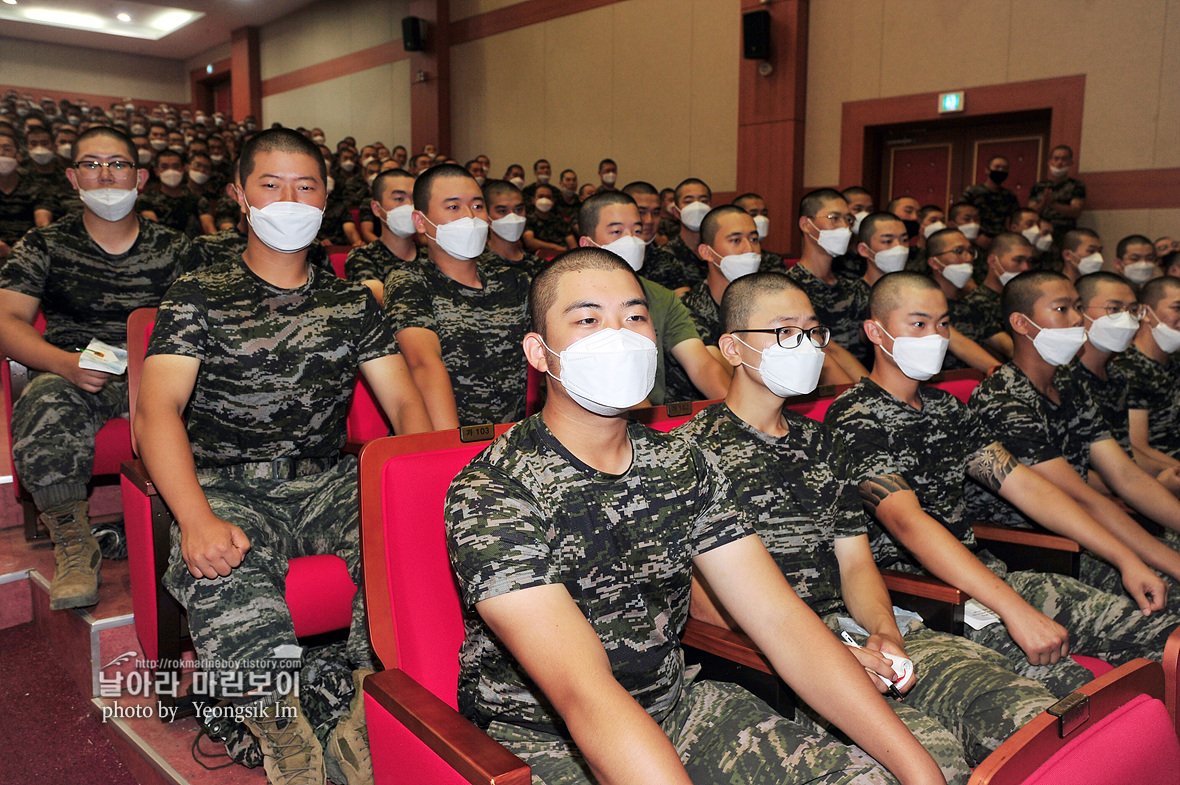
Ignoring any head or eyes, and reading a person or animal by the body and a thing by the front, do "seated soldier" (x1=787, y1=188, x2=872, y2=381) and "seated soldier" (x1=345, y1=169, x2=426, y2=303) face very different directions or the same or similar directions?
same or similar directions

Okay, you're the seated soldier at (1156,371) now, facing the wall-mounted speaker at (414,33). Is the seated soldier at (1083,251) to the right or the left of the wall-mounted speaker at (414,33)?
right

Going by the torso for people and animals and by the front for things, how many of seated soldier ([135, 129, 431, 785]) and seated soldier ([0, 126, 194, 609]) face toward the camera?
2

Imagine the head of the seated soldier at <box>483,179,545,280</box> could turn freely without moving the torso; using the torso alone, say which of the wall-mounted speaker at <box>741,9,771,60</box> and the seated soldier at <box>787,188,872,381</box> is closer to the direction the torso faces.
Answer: the seated soldier

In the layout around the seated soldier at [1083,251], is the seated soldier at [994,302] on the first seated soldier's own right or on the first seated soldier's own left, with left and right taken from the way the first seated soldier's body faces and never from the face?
on the first seated soldier's own right

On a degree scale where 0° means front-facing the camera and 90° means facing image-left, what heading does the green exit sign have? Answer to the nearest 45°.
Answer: approximately 45°

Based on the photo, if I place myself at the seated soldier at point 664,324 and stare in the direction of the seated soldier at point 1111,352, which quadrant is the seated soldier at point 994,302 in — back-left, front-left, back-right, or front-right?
front-left

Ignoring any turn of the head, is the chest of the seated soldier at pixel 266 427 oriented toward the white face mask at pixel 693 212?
no

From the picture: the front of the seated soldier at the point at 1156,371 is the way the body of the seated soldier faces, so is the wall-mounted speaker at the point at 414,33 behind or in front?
behind

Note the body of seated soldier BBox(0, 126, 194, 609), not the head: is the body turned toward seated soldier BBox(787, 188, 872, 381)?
no

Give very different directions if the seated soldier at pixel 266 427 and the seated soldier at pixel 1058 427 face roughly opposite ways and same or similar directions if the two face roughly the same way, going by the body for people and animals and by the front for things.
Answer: same or similar directions

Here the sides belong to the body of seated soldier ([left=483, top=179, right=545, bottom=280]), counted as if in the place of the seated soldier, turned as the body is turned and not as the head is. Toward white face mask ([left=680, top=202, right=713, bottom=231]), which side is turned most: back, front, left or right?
left

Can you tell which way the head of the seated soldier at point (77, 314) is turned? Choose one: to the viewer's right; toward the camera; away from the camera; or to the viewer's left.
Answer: toward the camera

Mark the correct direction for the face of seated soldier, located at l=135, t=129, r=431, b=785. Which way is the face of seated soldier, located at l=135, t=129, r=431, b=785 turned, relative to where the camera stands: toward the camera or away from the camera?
toward the camera

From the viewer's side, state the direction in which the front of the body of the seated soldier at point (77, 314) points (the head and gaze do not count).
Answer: toward the camera

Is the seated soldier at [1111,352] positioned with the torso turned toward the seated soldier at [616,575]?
no
